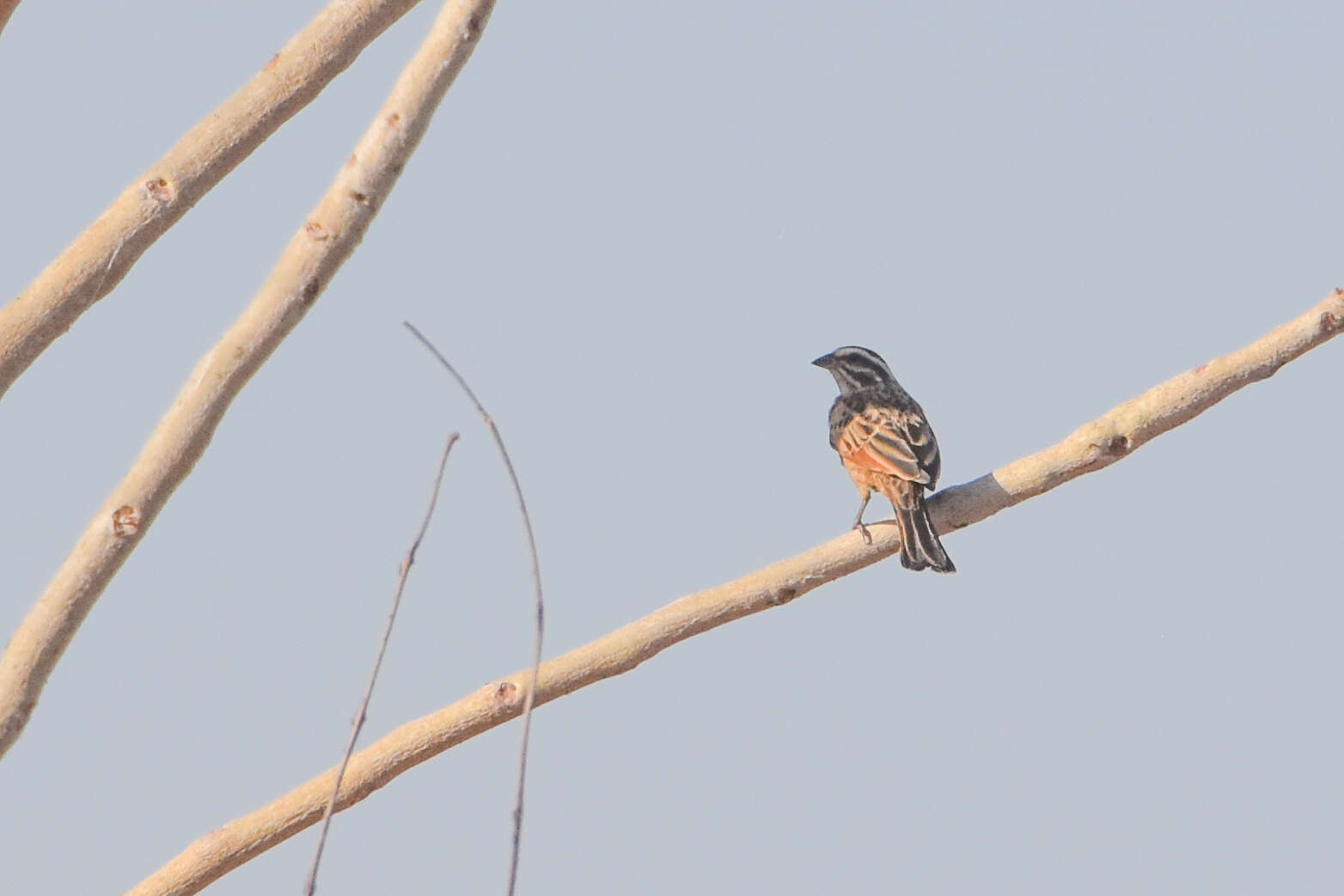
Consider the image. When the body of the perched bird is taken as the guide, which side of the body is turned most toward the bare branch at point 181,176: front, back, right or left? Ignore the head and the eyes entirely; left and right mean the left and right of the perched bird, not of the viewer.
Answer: left

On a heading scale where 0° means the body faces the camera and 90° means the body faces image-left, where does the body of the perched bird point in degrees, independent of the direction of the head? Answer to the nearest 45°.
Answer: approximately 135°

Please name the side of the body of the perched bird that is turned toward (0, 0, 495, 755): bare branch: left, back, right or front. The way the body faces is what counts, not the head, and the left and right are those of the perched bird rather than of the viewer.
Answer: left
